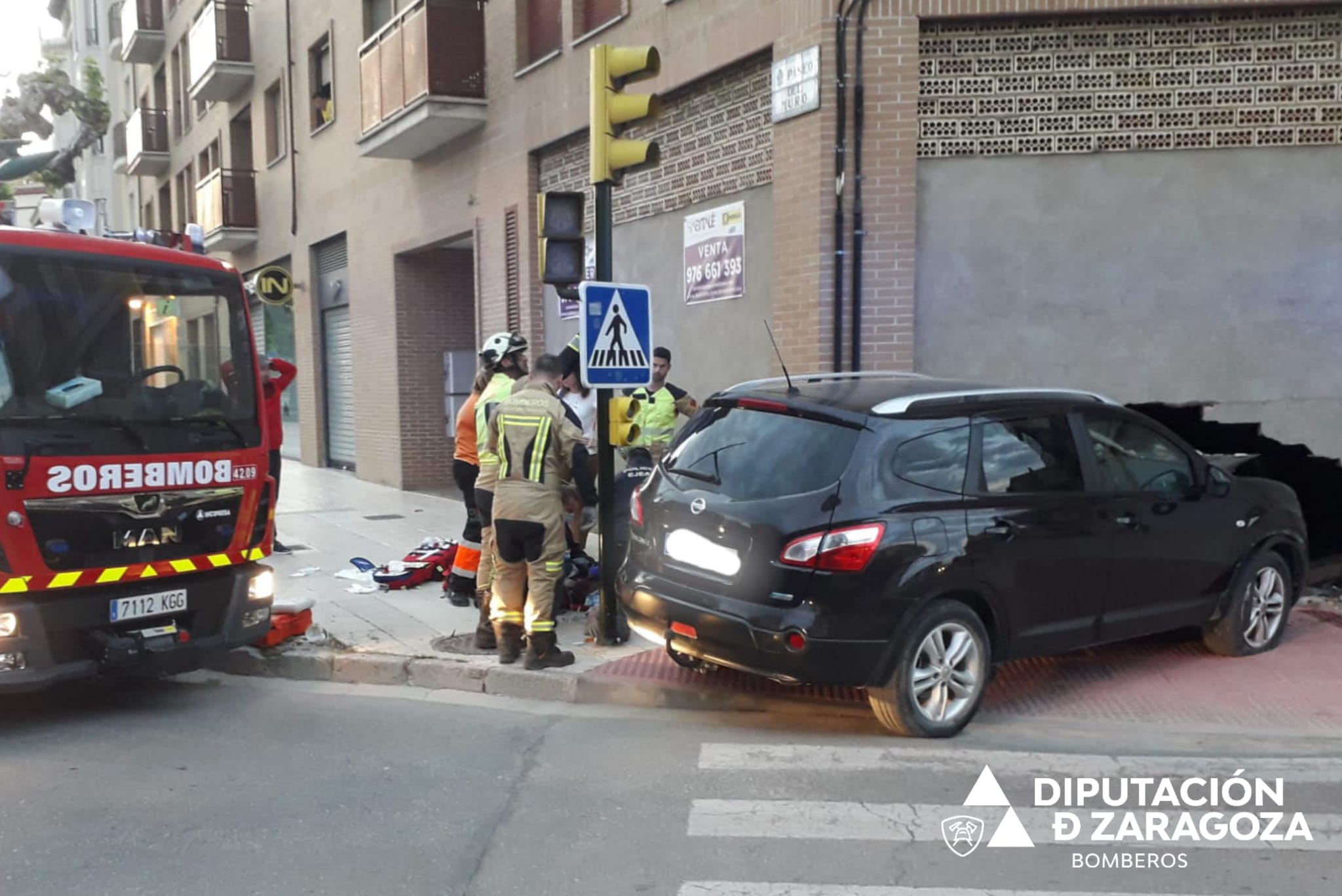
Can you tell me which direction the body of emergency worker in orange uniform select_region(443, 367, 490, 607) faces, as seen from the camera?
to the viewer's right

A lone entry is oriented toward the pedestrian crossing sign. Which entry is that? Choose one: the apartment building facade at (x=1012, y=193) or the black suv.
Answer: the apartment building facade

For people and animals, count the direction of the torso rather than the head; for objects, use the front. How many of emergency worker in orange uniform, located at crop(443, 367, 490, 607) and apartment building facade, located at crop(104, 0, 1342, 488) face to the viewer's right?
1

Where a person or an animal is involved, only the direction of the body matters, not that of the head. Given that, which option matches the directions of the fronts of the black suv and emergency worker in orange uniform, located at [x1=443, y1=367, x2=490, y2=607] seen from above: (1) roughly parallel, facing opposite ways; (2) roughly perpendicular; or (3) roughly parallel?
roughly parallel

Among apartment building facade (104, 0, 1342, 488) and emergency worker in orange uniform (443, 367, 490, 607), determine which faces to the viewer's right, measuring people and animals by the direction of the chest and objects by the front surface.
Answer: the emergency worker in orange uniform

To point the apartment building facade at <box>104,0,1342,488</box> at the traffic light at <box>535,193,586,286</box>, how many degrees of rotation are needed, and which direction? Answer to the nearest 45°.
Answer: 0° — it already faces it

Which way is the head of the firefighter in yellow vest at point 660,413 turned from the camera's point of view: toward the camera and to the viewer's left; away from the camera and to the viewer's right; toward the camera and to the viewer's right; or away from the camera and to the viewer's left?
toward the camera and to the viewer's left

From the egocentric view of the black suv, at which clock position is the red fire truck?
The red fire truck is roughly at 7 o'clock from the black suv.

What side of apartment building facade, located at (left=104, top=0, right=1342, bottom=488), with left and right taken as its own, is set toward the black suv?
front

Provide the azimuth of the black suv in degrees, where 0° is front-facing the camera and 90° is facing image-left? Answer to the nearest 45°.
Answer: approximately 225°

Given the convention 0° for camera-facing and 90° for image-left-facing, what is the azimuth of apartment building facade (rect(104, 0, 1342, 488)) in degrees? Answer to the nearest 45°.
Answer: approximately 45°

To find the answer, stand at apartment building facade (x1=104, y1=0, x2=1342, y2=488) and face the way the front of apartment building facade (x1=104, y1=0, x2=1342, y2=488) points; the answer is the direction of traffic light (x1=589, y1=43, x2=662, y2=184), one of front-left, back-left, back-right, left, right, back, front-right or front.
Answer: front
